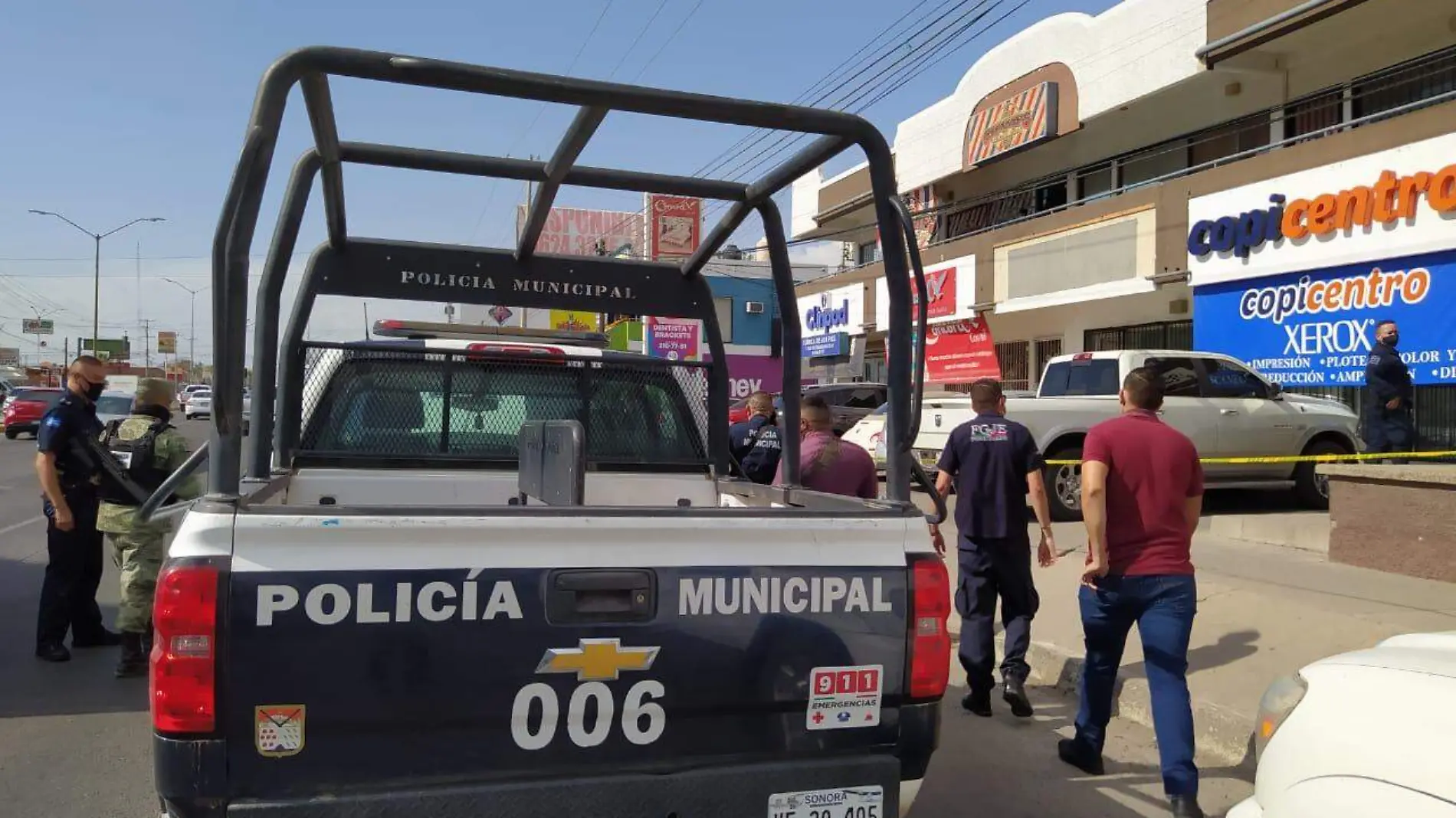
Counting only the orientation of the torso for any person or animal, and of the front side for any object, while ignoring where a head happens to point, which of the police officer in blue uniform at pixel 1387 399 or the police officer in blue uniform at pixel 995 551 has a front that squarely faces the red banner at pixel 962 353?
the police officer in blue uniform at pixel 995 551

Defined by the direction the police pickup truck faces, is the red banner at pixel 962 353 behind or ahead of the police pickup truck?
ahead

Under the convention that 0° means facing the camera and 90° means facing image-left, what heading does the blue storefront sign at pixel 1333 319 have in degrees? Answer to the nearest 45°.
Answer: approximately 45°

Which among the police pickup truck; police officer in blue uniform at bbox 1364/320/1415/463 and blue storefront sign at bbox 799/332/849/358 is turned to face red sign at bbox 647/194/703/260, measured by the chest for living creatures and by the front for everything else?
the police pickup truck

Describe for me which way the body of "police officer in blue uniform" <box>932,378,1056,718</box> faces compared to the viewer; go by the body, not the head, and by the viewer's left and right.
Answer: facing away from the viewer

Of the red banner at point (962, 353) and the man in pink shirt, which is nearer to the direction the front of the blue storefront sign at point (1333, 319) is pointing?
the man in pink shirt

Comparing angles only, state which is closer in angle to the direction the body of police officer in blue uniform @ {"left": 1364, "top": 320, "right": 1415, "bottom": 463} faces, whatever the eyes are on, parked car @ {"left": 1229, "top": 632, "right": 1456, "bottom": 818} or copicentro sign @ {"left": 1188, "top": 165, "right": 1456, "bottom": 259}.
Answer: the parked car

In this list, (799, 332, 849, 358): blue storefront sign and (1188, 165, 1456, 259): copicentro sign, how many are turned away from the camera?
0

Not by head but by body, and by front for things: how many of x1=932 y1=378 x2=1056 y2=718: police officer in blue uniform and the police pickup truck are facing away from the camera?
2

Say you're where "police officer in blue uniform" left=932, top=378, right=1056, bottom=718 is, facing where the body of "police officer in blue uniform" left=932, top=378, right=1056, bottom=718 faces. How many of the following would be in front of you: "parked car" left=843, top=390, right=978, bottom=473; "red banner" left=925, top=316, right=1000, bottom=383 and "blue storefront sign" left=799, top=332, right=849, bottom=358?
3

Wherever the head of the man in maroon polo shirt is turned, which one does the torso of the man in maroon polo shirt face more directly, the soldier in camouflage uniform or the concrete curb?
the concrete curb

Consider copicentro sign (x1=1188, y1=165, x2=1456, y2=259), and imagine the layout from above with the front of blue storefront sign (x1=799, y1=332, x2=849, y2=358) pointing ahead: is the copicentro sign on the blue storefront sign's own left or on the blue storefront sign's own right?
on the blue storefront sign's own left

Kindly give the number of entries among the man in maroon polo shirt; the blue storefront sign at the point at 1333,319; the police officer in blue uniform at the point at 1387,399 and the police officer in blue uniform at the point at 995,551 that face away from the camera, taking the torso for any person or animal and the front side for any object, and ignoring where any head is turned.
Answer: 2

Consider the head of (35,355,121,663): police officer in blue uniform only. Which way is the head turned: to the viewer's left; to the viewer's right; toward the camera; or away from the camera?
to the viewer's right

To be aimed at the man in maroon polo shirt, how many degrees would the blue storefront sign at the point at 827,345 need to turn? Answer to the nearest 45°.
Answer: approximately 45° to its left

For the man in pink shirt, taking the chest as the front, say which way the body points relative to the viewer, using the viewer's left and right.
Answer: facing away from the viewer and to the left of the viewer

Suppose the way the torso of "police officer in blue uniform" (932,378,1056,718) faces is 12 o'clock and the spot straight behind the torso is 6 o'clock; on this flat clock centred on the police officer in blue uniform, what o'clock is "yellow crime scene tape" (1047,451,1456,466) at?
The yellow crime scene tape is roughly at 1 o'clock from the police officer in blue uniform.

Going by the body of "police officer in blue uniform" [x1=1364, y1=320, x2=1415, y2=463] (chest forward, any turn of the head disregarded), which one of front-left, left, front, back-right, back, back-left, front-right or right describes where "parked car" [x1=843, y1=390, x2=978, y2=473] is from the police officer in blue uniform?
back-right
